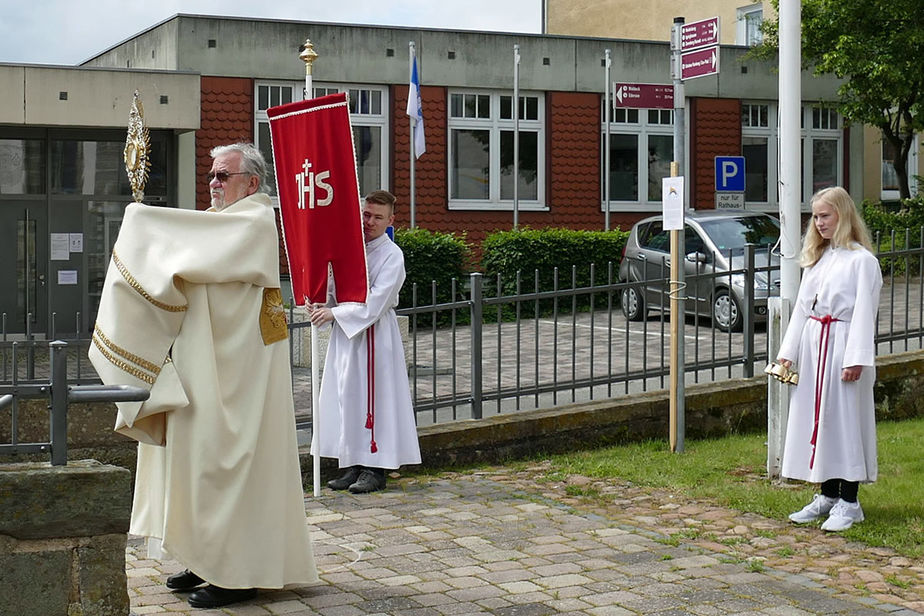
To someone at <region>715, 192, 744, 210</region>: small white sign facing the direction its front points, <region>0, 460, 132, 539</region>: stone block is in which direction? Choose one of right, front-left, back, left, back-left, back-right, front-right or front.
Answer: front

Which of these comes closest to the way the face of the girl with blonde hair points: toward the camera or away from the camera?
toward the camera

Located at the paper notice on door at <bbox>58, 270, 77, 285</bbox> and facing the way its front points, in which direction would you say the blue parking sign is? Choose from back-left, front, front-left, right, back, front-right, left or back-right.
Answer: front-left

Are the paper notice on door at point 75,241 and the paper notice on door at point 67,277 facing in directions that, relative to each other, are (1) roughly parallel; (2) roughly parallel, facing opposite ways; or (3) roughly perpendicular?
roughly parallel

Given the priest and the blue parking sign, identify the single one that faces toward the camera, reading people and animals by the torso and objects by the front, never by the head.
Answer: the blue parking sign

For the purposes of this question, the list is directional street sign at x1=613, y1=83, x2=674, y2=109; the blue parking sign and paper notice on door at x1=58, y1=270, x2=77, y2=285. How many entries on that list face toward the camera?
3

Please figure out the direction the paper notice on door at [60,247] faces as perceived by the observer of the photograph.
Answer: facing the viewer

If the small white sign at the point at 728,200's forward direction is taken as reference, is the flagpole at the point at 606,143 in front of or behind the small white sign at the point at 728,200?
behind

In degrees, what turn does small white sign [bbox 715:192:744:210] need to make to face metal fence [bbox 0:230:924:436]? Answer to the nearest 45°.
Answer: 0° — it already faces it

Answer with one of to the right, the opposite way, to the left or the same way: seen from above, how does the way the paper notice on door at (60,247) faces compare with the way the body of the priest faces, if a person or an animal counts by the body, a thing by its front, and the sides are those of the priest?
to the left

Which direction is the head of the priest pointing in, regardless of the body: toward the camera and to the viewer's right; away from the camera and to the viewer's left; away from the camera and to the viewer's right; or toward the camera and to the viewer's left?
toward the camera and to the viewer's left
